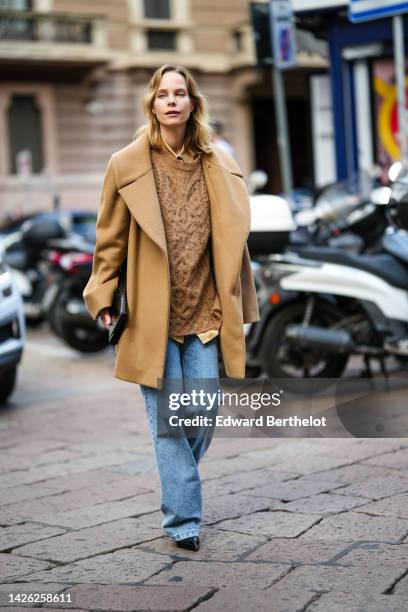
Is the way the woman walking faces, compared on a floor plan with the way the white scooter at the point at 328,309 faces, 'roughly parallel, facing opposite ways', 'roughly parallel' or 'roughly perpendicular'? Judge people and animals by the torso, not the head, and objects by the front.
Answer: roughly perpendicular

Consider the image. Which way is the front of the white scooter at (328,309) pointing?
to the viewer's right

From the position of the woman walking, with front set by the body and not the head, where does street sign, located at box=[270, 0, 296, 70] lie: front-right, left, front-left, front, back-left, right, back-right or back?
back

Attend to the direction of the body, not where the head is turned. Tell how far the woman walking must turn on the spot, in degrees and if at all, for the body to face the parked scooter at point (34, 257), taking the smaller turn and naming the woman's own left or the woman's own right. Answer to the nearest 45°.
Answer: approximately 180°

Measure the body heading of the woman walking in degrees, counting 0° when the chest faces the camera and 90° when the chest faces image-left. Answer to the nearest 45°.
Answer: approximately 0°
